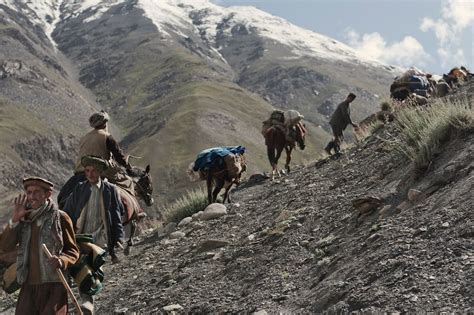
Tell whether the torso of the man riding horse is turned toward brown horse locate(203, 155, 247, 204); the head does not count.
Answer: yes

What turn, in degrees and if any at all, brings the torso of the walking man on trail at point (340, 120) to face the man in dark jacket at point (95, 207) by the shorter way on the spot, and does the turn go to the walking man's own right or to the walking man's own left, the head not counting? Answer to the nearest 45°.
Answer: approximately 135° to the walking man's own right

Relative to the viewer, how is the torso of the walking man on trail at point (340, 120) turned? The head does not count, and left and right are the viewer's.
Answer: facing away from the viewer and to the right of the viewer

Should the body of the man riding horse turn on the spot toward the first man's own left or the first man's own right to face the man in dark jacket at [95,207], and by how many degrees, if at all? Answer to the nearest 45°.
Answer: approximately 135° to the first man's own right

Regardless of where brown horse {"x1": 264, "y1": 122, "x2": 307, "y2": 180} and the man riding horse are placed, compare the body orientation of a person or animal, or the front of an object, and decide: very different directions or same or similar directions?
same or similar directions

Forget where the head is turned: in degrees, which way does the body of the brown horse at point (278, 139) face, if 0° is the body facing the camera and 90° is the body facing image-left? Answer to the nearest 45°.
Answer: approximately 225°

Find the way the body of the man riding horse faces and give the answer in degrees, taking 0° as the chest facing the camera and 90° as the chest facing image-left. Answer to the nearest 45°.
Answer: approximately 225°

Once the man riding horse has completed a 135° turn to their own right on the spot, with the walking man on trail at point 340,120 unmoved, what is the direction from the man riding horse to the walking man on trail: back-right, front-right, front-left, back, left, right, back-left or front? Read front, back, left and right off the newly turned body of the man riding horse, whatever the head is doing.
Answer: back-left

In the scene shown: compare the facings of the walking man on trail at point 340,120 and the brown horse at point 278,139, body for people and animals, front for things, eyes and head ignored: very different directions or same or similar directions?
same or similar directions

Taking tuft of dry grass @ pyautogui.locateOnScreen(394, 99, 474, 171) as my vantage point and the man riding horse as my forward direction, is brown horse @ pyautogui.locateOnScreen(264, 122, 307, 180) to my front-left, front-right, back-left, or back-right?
front-right

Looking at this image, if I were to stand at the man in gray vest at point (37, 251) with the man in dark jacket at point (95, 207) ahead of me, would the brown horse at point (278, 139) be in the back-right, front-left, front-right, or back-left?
front-right

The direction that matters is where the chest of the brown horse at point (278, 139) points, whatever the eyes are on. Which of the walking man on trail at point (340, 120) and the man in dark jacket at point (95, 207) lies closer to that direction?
the walking man on trail

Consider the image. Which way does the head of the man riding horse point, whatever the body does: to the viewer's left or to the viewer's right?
to the viewer's right

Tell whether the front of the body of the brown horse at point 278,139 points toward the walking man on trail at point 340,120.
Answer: yes

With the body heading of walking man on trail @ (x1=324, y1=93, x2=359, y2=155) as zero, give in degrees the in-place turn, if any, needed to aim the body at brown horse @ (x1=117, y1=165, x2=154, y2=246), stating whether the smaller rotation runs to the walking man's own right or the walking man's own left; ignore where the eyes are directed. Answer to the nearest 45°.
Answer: approximately 135° to the walking man's own right
